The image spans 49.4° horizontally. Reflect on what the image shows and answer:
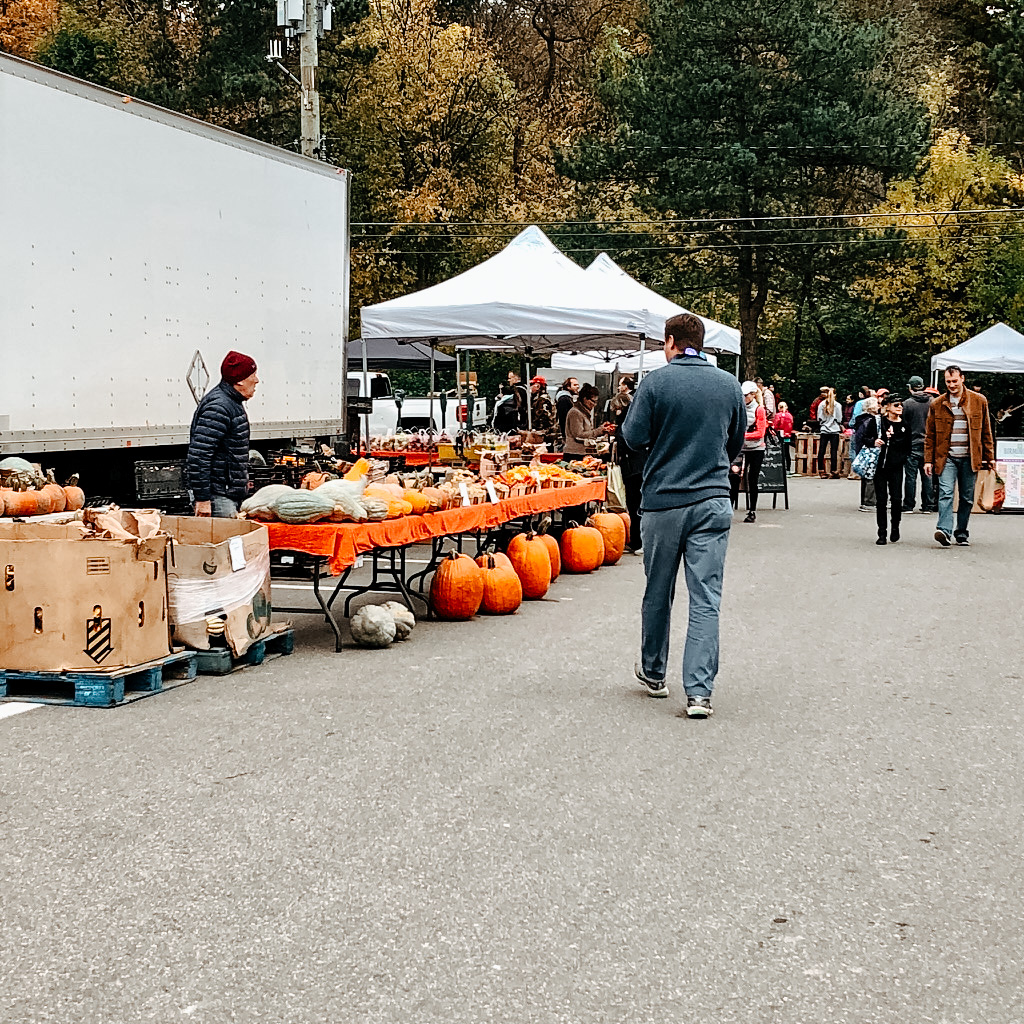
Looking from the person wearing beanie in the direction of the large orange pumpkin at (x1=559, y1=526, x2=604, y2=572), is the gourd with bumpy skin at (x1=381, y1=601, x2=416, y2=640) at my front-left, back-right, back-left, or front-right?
front-right

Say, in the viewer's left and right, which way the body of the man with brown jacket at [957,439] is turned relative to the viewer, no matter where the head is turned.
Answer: facing the viewer

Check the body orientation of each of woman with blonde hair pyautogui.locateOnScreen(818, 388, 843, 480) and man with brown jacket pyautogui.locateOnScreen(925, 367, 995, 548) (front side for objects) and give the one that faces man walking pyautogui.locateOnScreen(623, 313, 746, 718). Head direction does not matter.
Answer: the man with brown jacket

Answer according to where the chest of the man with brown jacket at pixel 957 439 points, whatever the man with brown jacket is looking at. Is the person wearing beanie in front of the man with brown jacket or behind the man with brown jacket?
in front

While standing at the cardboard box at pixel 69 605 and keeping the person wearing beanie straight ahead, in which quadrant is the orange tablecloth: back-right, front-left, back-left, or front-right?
front-right

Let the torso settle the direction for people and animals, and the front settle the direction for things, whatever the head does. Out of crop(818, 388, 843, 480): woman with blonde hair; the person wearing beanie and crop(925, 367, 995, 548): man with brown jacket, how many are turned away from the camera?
1

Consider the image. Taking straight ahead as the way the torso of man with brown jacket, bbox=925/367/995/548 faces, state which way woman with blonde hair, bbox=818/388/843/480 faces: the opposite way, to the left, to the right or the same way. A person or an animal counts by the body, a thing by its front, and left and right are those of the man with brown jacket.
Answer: the opposite way

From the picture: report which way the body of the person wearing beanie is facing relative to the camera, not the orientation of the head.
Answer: to the viewer's right

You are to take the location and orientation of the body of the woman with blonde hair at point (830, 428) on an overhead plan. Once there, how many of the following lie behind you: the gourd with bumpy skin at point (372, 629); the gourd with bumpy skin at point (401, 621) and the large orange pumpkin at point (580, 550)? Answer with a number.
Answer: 3

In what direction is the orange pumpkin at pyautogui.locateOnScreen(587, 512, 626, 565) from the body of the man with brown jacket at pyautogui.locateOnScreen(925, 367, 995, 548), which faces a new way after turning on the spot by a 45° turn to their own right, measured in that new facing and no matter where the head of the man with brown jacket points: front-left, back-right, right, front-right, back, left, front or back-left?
front

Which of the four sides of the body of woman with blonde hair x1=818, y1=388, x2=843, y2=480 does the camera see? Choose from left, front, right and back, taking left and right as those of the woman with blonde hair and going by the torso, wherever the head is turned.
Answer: back

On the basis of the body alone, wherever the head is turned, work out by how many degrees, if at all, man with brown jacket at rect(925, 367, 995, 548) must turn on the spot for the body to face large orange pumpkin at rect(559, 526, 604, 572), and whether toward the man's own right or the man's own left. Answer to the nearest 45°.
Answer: approximately 45° to the man's own right

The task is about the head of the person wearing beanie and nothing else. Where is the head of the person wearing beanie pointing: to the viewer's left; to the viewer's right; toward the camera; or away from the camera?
to the viewer's right
